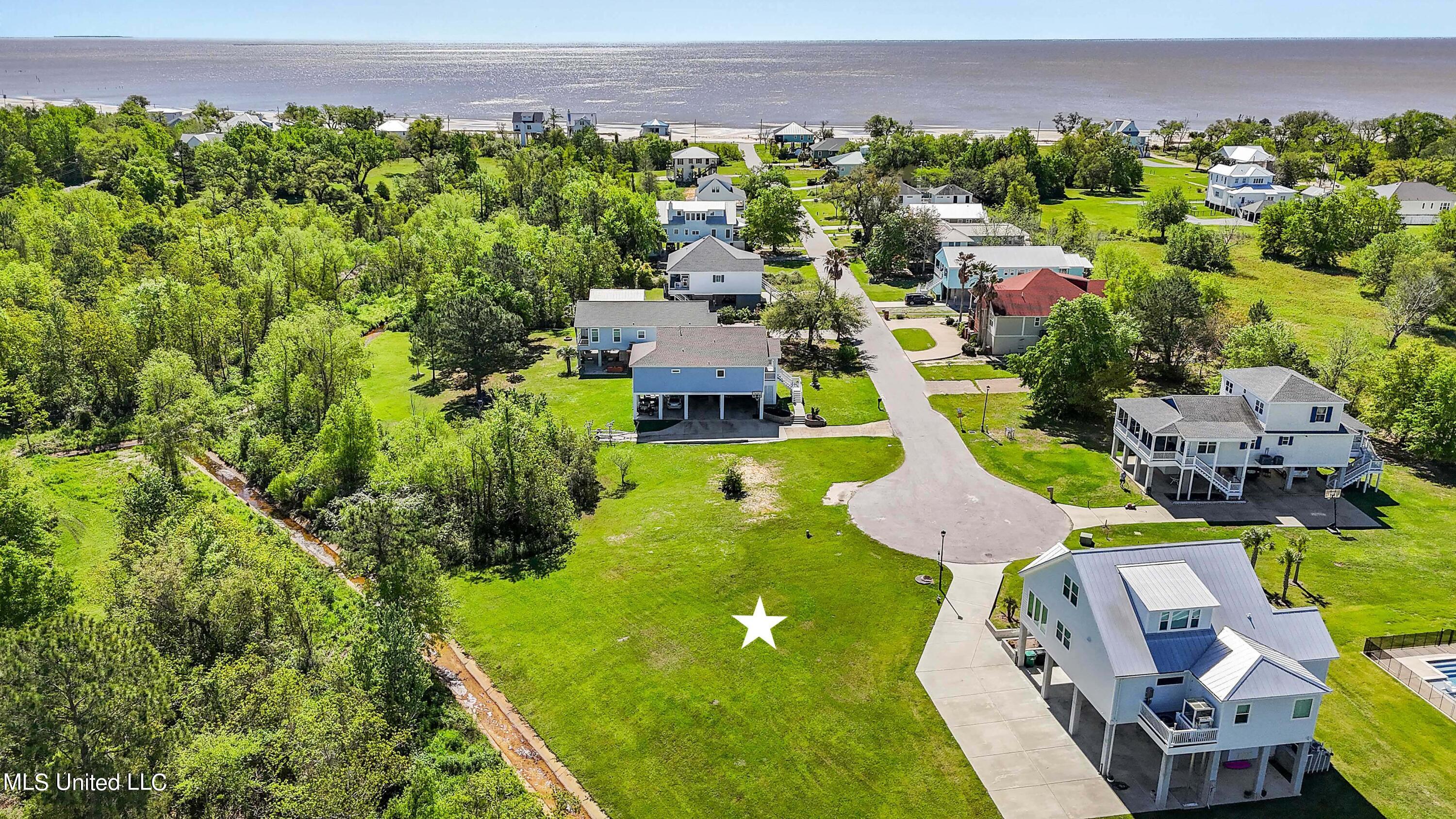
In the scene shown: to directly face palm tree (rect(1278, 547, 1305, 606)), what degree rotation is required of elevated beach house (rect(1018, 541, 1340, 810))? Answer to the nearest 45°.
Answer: approximately 45° to its right
